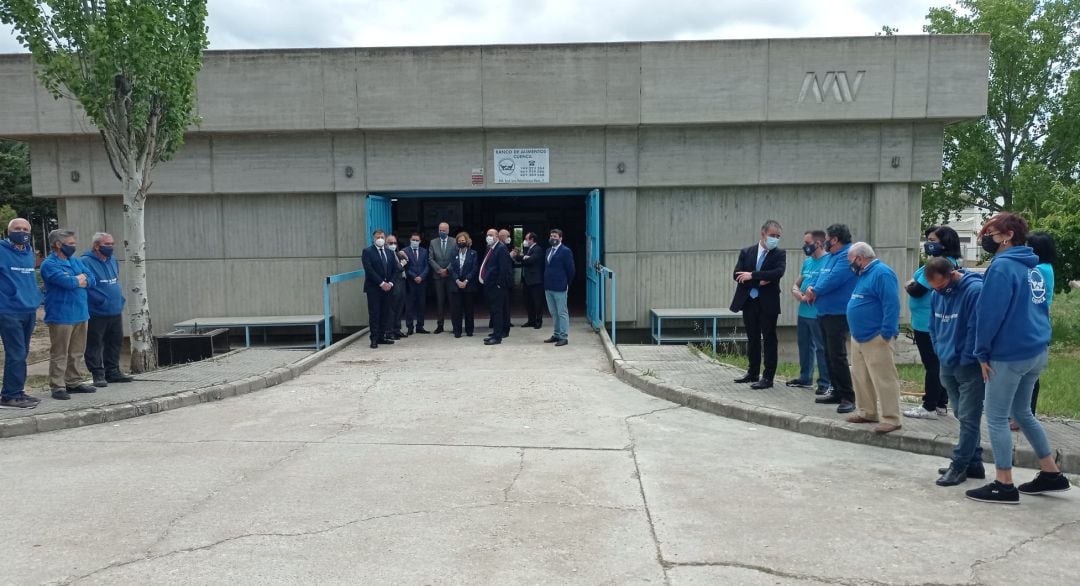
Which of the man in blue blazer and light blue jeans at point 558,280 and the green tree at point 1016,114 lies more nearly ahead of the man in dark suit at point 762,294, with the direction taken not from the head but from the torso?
the man in blue blazer and light blue jeans

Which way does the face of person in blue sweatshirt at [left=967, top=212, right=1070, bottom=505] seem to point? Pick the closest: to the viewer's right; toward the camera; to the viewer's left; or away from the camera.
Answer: to the viewer's left

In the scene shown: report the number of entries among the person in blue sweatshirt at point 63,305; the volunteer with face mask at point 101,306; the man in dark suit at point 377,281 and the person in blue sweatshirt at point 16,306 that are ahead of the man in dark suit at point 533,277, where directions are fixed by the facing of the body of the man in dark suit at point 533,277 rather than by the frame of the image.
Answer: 4

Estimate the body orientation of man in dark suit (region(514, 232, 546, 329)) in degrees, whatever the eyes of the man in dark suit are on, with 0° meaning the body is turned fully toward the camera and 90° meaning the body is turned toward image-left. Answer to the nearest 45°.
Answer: approximately 45°

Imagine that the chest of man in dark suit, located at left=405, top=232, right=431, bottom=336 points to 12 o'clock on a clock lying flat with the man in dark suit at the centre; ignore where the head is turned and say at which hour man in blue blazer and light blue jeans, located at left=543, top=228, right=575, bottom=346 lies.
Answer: The man in blue blazer and light blue jeans is roughly at 10 o'clock from the man in dark suit.

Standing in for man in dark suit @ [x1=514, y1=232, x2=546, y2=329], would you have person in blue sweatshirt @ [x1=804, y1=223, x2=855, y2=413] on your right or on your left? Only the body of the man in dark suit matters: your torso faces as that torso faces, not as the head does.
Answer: on your left

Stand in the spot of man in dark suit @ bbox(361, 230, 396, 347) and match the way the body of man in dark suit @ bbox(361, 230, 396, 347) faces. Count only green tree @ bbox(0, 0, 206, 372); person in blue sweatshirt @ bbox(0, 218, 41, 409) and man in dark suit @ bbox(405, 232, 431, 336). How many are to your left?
1

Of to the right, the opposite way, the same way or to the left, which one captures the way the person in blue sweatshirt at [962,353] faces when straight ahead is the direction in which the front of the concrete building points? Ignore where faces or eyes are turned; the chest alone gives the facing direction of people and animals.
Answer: to the right

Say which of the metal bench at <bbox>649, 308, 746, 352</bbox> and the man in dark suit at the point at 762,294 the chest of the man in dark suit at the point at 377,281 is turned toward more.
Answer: the man in dark suit

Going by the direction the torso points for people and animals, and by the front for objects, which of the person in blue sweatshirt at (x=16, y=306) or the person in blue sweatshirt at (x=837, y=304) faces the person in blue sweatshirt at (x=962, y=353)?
the person in blue sweatshirt at (x=16, y=306)

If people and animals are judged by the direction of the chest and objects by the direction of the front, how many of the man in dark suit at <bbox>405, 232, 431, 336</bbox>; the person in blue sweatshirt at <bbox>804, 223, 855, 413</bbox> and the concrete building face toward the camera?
2

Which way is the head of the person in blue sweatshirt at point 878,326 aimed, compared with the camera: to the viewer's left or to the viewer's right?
to the viewer's left

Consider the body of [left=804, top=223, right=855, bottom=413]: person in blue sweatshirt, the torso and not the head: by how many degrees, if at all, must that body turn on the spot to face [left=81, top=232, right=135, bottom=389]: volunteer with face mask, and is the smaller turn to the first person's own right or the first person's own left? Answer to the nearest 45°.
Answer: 0° — they already face them
